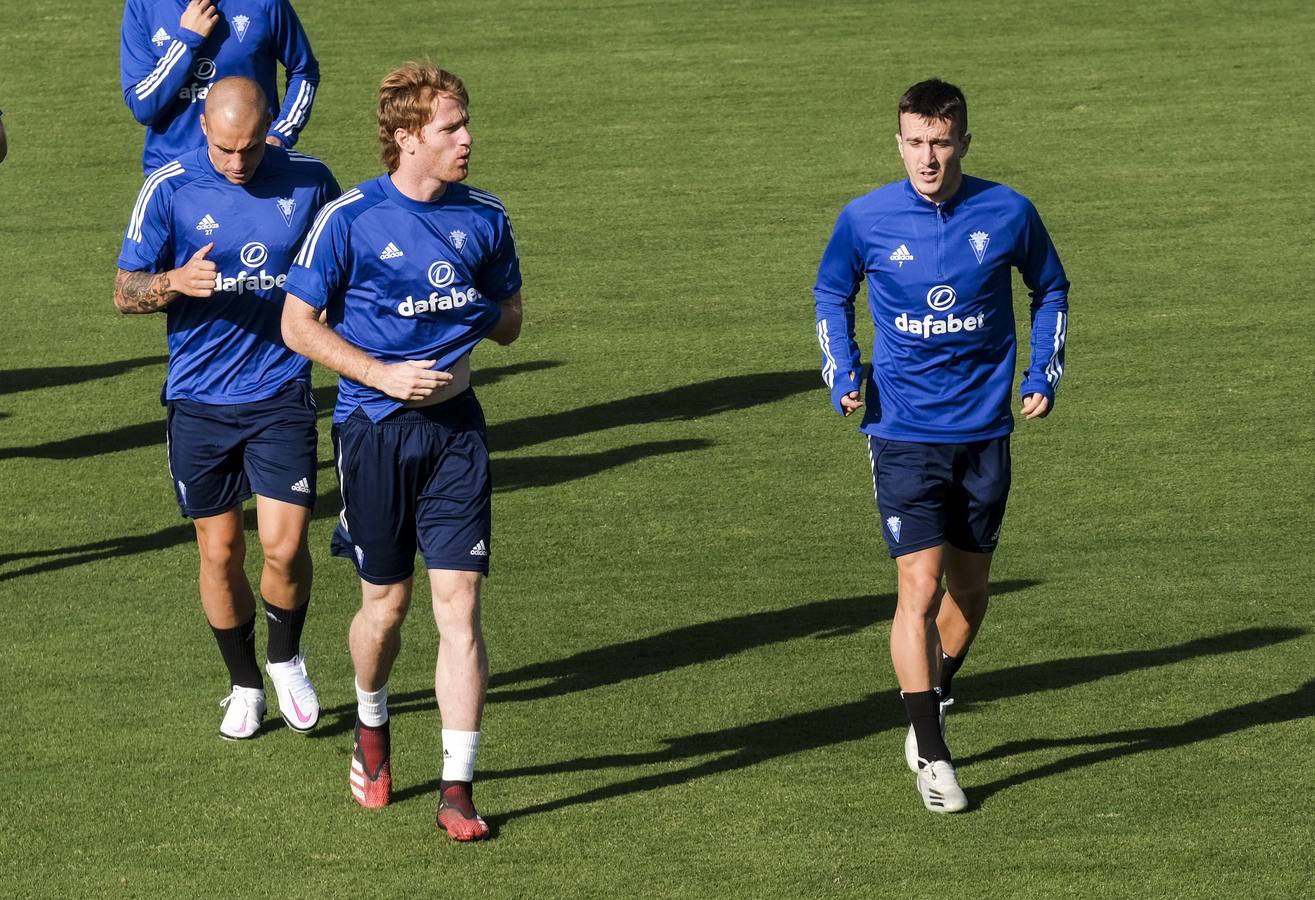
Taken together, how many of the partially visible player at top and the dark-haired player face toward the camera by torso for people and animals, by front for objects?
2

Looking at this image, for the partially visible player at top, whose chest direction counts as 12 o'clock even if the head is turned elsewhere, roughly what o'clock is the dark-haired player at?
The dark-haired player is roughly at 11 o'clock from the partially visible player at top.

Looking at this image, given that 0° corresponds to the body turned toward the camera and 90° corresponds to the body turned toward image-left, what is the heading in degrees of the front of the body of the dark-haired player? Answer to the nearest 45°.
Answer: approximately 0°

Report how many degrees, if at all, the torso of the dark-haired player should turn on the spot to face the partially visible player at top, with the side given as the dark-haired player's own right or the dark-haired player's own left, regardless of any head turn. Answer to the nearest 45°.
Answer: approximately 135° to the dark-haired player's own right
